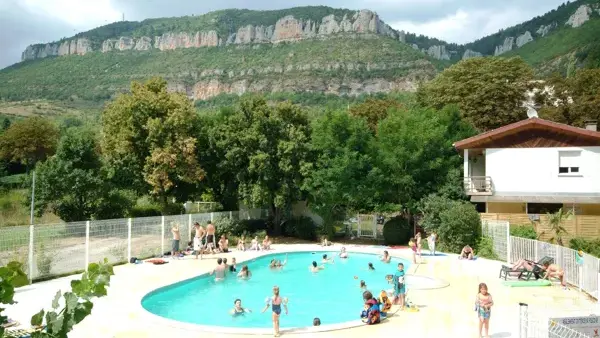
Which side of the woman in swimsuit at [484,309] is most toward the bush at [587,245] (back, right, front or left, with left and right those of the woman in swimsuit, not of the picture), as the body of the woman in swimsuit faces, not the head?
back

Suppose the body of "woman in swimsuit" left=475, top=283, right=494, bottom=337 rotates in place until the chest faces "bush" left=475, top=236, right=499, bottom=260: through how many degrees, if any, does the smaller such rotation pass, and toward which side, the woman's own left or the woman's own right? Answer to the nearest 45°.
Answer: approximately 180°

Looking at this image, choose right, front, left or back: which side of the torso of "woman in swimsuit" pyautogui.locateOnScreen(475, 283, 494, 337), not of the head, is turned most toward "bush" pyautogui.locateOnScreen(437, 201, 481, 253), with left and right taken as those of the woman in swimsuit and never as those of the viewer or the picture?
back

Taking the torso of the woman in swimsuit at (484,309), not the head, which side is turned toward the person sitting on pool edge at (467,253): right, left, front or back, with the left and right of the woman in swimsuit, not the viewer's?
back

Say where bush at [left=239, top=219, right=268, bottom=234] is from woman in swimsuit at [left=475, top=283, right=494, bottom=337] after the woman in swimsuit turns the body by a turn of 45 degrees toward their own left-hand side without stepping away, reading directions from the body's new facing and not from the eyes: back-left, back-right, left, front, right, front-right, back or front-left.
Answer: back

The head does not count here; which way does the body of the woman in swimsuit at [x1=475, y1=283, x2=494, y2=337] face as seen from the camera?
toward the camera

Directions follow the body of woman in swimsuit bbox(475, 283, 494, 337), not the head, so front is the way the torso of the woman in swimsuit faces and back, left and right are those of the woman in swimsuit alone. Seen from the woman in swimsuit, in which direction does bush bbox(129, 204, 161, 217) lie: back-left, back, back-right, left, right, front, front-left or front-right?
back-right

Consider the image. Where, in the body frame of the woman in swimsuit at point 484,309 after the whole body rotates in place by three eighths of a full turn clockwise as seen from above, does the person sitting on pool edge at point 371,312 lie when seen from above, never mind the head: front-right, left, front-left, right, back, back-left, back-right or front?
front-left

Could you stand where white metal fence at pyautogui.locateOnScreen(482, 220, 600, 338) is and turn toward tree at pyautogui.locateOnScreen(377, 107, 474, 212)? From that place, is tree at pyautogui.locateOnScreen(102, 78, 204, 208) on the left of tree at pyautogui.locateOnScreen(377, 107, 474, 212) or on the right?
left

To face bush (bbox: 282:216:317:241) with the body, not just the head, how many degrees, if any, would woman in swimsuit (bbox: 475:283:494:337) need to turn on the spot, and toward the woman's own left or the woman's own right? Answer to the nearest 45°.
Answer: approximately 135° to the woman's own right

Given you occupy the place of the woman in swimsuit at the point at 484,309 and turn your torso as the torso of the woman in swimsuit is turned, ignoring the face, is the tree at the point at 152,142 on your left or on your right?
on your right

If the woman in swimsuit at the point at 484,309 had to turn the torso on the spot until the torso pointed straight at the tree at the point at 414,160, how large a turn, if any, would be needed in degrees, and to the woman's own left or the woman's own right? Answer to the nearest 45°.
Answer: approximately 180°

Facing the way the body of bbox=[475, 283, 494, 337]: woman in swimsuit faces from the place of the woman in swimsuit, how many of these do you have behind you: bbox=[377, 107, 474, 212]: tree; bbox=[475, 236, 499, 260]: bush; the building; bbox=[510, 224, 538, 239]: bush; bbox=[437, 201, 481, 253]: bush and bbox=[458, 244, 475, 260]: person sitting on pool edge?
6
